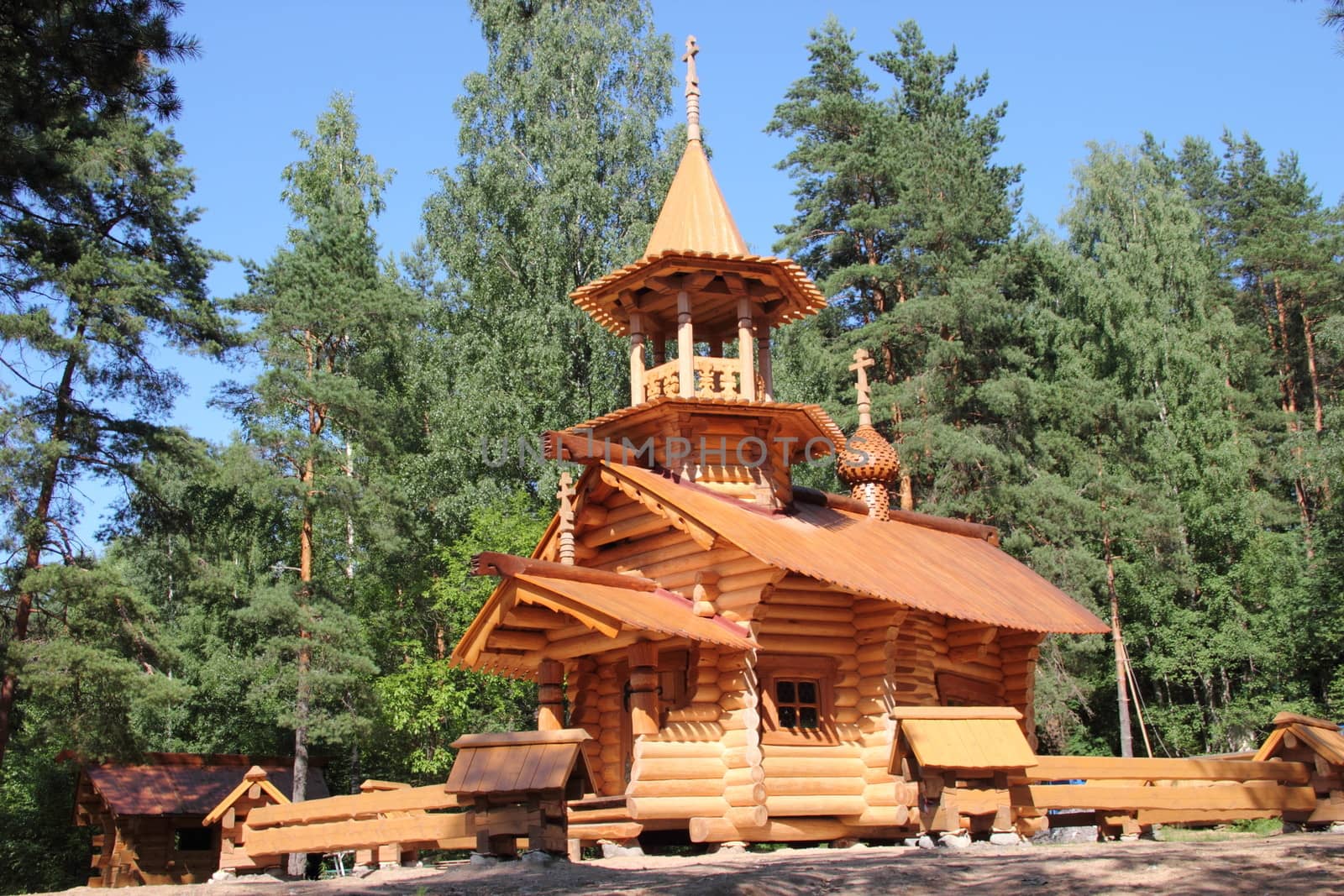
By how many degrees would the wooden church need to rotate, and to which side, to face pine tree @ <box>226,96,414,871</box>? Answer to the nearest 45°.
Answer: approximately 90° to its right

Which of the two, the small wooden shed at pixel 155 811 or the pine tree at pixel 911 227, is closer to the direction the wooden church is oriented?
the small wooden shed

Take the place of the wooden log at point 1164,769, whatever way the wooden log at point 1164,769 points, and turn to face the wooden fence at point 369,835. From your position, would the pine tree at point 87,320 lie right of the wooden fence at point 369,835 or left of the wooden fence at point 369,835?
right

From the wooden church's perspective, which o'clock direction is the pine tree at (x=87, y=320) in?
The pine tree is roughly at 2 o'clock from the wooden church.

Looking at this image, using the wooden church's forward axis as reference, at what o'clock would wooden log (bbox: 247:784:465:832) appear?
The wooden log is roughly at 12 o'clock from the wooden church.

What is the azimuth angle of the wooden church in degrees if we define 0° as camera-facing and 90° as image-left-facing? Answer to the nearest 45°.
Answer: approximately 45°

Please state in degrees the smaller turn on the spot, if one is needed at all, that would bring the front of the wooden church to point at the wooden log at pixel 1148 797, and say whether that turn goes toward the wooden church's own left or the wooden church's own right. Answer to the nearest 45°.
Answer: approximately 90° to the wooden church's own left

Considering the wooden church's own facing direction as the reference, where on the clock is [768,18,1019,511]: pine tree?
The pine tree is roughly at 5 o'clock from the wooden church.
